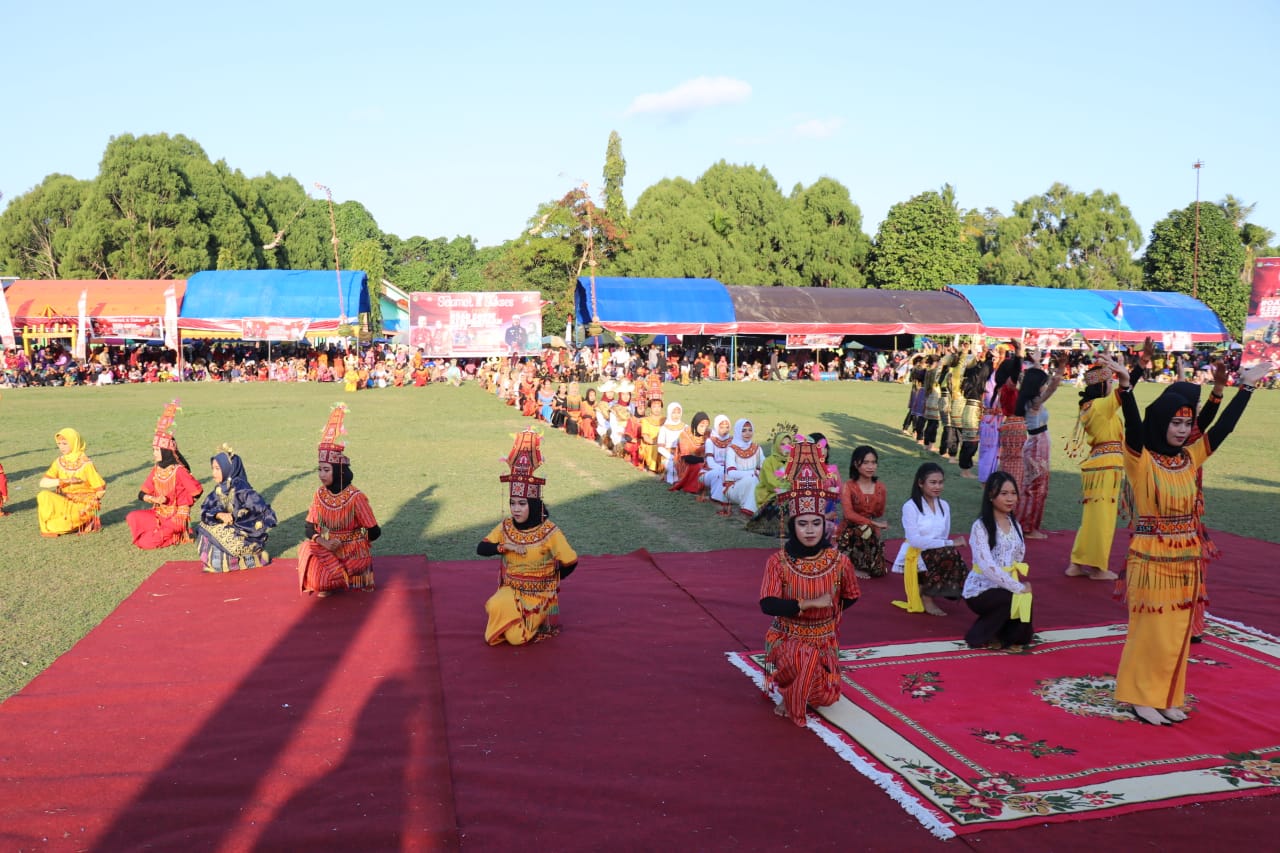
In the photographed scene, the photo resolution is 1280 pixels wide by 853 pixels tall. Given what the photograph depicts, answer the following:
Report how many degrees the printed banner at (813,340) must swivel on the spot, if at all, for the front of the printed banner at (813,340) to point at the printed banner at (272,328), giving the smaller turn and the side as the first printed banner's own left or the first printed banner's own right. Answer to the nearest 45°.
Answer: approximately 90° to the first printed banner's own right

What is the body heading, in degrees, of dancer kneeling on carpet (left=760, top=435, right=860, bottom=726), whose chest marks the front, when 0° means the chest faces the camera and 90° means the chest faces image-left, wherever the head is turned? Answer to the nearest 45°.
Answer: approximately 0°

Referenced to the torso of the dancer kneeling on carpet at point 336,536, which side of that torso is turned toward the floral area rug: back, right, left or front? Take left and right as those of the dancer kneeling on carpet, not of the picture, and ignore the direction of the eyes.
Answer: left

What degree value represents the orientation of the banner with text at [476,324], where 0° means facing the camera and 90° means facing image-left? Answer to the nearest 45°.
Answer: approximately 0°

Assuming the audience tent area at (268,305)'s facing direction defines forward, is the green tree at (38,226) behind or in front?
behind

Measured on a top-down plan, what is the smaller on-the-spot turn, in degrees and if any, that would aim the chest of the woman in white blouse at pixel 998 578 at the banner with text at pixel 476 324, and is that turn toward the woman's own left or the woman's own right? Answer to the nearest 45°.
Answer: approximately 180°

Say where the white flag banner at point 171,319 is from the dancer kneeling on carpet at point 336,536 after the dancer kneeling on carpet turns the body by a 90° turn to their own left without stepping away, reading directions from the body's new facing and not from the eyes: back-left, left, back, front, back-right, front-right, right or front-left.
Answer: back-left

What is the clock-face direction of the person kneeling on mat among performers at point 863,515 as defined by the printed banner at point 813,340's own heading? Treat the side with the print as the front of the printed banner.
The person kneeling on mat among performers is roughly at 12 o'clock from the printed banner.

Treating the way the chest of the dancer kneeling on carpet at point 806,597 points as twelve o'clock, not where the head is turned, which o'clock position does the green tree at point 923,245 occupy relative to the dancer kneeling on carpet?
The green tree is roughly at 6 o'clock from the dancer kneeling on carpet.

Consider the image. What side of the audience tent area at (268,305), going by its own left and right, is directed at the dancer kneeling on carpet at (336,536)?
front
